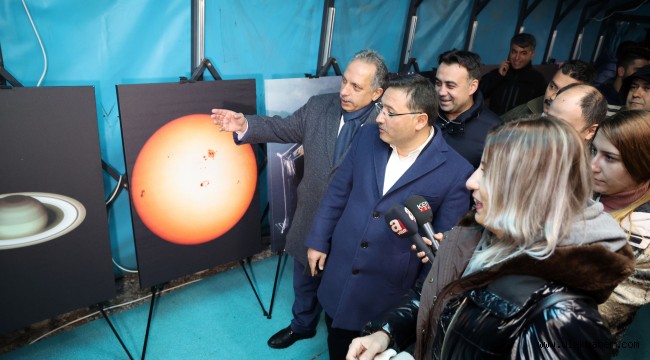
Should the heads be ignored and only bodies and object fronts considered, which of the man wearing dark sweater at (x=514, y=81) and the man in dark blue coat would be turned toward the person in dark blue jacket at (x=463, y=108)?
the man wearing dark sweater at (x=514, y=81)

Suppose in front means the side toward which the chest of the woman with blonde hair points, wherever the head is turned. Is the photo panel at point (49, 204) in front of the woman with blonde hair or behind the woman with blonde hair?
in front

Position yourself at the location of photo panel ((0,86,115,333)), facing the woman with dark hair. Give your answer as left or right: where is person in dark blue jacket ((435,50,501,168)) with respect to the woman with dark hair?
left

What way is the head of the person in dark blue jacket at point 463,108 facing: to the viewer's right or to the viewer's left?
to the viewer's left

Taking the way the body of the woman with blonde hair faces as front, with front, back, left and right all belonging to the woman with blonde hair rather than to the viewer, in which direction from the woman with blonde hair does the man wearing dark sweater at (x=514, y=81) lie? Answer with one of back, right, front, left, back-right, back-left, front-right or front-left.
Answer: right

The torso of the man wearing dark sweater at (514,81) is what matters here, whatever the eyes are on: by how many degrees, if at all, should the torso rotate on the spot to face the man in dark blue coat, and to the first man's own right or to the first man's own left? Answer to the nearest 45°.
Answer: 0° — they already face them

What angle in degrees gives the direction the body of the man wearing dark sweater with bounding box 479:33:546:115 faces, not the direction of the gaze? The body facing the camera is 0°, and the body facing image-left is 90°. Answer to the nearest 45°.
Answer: approximately 0°

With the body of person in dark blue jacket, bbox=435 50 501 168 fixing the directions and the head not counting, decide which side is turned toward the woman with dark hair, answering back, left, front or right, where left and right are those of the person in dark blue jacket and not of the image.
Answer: left

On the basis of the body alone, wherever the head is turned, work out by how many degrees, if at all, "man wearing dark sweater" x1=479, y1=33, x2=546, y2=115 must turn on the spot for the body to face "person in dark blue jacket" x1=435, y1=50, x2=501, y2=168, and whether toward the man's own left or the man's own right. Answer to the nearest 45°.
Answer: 0° — they already face them

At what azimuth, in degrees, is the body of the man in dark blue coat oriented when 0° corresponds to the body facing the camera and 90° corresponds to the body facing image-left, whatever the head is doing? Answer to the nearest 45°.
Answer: approximately 45°

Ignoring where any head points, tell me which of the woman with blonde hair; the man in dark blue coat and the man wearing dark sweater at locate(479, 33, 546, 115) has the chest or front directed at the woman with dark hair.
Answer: the man wearing dark sweater

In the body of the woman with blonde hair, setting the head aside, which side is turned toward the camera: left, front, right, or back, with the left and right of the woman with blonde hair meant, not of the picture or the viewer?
left

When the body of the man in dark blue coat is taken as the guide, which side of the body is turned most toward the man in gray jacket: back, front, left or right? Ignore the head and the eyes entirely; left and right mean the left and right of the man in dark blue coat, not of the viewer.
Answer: right

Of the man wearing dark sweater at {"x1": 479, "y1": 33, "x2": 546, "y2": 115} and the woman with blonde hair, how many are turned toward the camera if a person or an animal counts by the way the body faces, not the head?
1

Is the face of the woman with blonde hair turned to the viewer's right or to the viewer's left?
to the viewer's left
